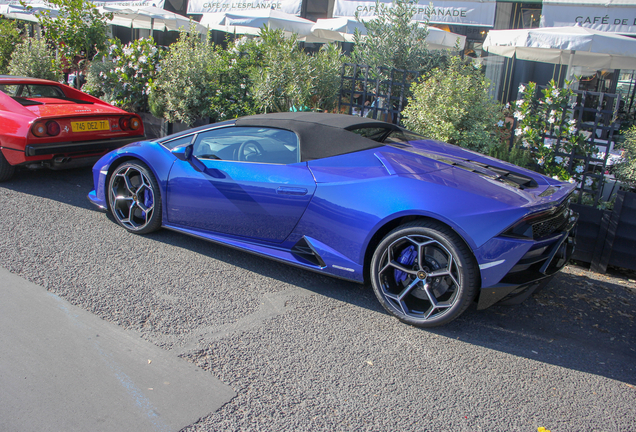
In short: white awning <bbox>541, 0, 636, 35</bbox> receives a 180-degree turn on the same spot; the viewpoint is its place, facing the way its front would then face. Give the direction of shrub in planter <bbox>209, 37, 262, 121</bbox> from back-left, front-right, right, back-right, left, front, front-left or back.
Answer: back-left

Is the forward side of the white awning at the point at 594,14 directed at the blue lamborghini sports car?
yes

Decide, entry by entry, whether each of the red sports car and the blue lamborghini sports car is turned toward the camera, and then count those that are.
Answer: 0

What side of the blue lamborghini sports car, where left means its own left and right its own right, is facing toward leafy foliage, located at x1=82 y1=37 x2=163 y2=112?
front

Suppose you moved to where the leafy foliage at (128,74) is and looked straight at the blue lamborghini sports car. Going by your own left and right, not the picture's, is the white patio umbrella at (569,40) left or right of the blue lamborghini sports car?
left

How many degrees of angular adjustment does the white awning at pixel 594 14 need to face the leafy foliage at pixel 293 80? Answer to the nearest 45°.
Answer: approximately 45° to its right

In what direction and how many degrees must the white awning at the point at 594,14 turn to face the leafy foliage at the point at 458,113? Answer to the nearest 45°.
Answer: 0° — it already faces it

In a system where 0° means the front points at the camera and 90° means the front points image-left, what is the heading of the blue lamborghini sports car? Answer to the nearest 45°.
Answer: approximately 135°

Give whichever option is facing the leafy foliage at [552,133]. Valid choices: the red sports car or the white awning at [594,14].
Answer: the white awning

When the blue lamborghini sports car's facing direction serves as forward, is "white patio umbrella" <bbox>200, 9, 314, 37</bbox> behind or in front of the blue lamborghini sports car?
in front

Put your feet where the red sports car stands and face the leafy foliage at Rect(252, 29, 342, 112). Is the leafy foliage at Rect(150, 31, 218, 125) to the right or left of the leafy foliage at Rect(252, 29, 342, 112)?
left

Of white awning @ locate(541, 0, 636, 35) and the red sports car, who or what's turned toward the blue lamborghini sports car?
the white awning

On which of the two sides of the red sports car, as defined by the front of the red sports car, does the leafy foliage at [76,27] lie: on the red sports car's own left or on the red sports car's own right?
on the red sports car's own right

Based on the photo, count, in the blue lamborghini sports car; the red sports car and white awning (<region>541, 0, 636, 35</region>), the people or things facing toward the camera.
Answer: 1
